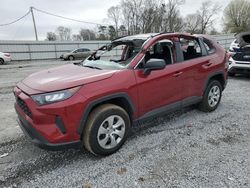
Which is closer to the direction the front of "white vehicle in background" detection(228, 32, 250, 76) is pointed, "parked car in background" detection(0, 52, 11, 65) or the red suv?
the red suv

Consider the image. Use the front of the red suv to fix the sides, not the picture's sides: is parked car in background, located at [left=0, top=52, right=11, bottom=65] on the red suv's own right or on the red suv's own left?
on the red suv's own right

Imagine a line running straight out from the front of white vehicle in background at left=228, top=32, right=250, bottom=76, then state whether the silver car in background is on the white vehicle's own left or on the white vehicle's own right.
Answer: on the white vehicle's own right

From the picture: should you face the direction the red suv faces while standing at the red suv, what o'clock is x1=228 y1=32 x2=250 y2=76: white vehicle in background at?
The white vehicle in background is roughly at 6 o'clock from the red suv.

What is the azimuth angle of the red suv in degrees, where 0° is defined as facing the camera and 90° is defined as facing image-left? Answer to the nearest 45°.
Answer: approximately 45°

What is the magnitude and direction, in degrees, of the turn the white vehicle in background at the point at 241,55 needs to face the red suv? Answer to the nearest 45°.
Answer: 0° — it already faces it

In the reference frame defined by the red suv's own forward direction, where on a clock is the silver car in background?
The silver car in background is roughly at 4 o'clock from the red suv.

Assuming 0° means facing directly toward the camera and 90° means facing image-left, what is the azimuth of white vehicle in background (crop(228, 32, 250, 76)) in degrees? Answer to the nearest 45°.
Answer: approximately 0°
